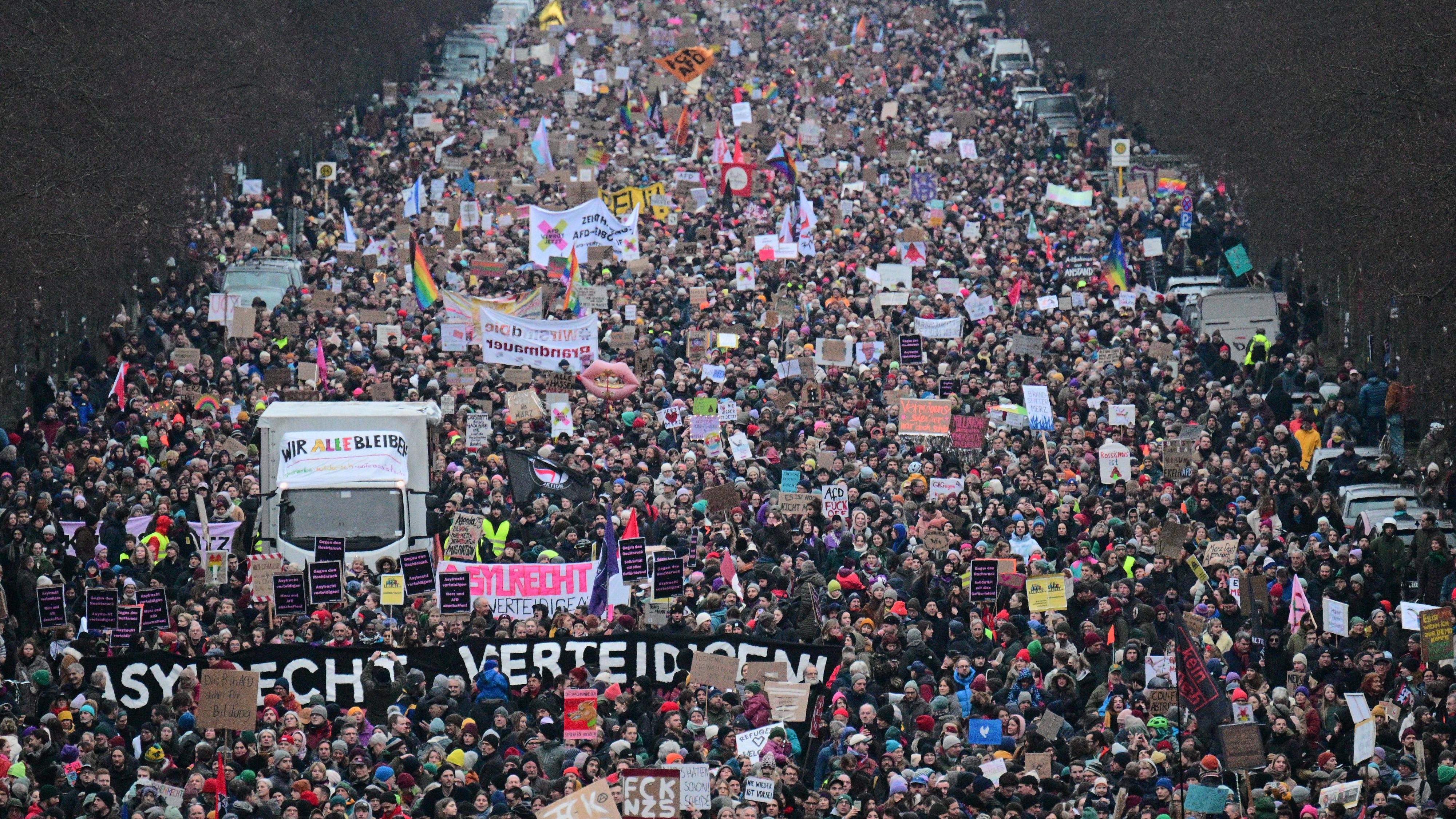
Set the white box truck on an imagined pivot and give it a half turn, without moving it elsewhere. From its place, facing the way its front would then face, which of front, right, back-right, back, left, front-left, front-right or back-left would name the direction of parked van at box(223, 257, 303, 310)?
front

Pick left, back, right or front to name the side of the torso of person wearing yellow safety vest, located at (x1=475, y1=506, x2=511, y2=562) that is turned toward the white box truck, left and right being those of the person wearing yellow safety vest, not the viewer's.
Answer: right

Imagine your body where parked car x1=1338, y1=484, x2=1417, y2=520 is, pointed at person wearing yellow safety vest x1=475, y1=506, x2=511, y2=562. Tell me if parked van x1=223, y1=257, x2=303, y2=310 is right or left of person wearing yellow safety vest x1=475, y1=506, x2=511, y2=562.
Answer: right

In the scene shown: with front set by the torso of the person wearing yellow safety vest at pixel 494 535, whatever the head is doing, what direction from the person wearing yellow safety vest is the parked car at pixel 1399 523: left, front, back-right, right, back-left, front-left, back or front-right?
left

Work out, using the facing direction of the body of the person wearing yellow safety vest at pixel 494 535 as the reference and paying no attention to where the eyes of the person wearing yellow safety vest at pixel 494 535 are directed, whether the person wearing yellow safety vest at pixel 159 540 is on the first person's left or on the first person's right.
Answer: on the first person's right

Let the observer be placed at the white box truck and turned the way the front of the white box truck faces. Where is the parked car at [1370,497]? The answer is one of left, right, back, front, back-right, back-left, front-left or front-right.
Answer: left

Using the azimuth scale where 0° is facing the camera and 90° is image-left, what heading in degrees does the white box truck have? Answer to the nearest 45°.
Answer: approximately 0°

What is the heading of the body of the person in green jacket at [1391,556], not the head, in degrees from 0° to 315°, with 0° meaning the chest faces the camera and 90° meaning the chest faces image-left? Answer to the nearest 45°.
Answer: approximately 0°

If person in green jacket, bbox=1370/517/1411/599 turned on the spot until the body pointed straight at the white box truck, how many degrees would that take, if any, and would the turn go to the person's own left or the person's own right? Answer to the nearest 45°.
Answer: approximately 90° to the person's own right

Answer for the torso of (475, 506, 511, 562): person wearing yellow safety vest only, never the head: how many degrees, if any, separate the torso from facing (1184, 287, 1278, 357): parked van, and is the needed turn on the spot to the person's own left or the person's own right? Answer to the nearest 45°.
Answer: approximately 135° to the person's own left

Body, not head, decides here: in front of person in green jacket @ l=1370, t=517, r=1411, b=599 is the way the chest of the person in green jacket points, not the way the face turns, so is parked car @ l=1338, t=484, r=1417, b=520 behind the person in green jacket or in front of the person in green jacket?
behind

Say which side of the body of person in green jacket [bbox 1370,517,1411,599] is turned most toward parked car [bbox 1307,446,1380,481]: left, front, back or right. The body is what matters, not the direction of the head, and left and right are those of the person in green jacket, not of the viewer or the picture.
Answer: back

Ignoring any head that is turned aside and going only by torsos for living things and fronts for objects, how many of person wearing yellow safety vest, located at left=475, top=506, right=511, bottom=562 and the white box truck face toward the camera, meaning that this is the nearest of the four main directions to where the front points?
2

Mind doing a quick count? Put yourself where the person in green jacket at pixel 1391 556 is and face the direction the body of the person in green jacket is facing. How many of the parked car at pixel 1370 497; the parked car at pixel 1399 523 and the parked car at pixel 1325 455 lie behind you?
3
